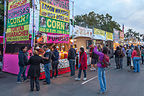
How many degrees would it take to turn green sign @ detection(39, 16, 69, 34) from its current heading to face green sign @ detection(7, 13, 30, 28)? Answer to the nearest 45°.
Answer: approximately 135° to its right

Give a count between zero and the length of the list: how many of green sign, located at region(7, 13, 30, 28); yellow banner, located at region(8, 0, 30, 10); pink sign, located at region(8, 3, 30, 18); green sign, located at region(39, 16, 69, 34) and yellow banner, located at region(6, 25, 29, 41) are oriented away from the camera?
0

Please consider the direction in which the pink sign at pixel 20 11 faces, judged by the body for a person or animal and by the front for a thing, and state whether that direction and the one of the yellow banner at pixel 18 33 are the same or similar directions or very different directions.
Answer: same or similar directions

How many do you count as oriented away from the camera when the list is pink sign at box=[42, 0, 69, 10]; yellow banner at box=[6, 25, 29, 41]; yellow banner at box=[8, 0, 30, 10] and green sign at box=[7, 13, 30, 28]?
0

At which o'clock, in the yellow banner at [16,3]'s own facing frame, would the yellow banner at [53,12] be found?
the yellow banner at [53,12] is roughly at 8 o'clock from the yellow banner at [16,3].

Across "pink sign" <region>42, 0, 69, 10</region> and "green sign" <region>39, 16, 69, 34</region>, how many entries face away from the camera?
0

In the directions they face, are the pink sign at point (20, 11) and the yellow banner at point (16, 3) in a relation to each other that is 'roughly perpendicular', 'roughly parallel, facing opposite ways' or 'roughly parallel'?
roughly parallel

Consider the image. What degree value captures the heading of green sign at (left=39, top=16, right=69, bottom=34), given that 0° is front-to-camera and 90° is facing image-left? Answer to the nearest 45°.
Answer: approximately 315°

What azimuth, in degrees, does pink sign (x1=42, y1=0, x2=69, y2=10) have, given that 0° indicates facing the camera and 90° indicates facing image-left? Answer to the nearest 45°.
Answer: approximately 315°

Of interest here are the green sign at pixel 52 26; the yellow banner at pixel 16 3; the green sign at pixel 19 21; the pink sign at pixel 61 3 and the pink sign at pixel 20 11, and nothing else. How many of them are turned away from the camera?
0

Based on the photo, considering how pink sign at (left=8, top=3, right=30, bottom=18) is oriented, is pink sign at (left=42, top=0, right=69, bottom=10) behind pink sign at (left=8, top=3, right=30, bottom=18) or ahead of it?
behind
